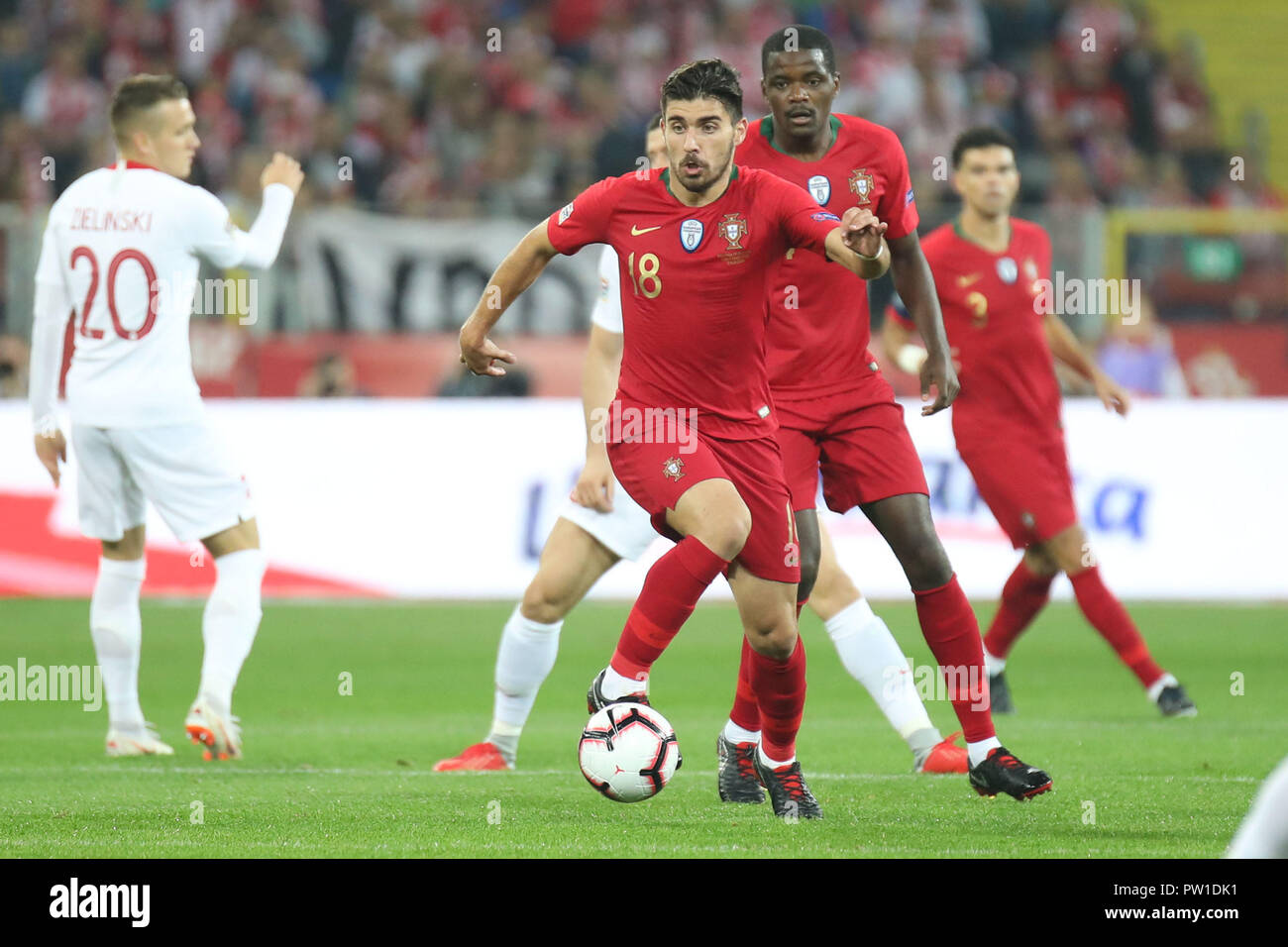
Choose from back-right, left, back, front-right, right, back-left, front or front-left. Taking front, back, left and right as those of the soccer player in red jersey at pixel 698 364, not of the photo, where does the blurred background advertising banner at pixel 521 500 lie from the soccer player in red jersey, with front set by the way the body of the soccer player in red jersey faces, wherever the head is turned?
back

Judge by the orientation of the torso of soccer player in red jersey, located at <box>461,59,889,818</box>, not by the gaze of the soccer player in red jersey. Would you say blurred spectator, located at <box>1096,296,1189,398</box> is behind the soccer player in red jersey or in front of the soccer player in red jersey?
behind

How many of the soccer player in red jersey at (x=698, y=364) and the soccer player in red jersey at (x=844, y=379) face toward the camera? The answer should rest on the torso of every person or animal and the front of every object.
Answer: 2

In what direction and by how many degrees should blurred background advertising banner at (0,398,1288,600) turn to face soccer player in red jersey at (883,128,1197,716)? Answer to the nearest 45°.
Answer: approximately 45° to its left

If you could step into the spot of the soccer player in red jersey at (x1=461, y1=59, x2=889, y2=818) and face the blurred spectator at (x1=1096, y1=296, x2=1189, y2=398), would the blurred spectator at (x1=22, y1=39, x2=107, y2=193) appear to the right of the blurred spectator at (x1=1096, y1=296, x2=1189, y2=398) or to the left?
left

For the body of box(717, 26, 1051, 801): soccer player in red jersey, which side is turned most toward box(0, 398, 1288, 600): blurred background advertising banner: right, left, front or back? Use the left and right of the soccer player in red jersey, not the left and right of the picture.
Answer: back

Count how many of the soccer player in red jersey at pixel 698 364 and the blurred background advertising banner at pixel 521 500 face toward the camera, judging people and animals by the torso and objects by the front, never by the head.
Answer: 2

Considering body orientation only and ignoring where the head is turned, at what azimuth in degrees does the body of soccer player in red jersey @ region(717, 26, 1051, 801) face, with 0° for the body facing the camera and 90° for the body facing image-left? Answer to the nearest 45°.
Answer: approximately 0°
